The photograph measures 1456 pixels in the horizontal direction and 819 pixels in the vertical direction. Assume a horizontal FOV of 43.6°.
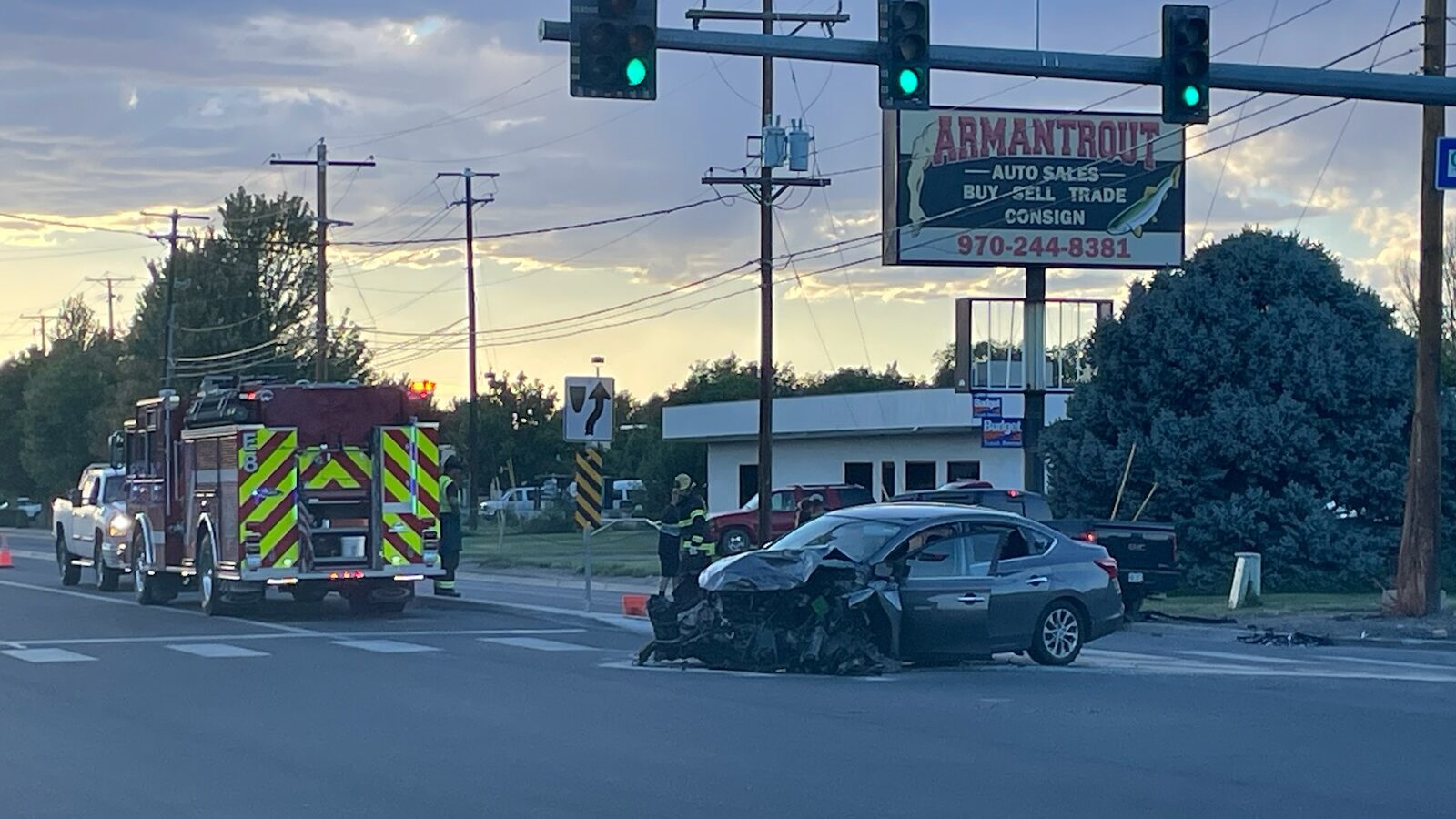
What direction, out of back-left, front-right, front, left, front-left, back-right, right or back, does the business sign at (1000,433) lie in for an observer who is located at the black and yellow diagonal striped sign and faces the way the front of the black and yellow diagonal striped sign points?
back-left

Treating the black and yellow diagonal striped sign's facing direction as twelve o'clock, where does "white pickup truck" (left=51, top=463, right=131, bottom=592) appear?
The white pickup truck is roughly at 4 o'clock from the black and yellow diagonal striped sign.

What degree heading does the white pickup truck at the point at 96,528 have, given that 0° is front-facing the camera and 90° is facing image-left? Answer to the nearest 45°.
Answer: approximately 315°

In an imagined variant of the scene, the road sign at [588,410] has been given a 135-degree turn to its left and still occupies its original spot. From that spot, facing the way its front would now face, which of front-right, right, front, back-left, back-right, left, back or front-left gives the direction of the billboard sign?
front

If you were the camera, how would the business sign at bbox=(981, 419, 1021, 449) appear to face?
facing the viewer

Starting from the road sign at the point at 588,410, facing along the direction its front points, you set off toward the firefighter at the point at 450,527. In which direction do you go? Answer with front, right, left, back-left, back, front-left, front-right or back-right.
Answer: back-right

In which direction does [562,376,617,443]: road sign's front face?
toward the camera

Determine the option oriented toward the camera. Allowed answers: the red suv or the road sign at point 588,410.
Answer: the road sign

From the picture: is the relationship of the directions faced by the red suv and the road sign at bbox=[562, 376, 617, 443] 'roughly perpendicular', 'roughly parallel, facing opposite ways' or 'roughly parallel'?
roughly perpendicular

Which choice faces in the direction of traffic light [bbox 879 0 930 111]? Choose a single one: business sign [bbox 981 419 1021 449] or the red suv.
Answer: the business sign

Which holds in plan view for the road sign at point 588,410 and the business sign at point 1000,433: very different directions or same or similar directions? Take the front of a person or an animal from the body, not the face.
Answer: same or similar directions

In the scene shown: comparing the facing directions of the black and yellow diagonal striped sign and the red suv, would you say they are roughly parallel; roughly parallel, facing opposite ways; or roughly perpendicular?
roughly perpendicular

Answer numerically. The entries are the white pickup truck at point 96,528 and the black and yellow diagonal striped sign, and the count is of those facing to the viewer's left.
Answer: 0

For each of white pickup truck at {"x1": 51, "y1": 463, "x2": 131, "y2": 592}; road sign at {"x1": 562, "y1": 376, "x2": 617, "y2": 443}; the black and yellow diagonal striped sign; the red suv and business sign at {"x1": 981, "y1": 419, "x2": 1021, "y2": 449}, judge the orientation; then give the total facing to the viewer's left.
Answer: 1

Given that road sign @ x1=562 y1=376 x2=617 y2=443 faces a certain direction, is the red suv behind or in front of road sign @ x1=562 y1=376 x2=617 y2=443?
behind

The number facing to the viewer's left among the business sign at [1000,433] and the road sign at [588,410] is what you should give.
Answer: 0

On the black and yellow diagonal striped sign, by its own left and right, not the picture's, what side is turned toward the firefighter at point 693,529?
left
